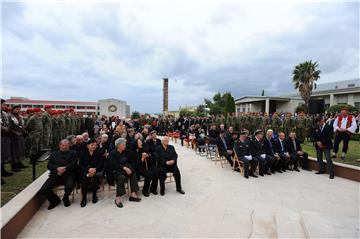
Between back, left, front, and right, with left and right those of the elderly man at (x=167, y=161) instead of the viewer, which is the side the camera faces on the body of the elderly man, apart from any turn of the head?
front

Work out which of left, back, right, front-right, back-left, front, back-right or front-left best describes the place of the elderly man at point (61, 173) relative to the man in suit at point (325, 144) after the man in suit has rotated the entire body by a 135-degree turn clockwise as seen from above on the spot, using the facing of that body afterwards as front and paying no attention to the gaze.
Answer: back-left

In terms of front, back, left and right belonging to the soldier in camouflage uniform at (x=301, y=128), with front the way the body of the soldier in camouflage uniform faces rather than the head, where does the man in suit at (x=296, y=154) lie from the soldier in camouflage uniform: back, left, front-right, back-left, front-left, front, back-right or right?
front-left

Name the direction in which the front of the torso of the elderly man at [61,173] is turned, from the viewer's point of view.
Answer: toward the camera

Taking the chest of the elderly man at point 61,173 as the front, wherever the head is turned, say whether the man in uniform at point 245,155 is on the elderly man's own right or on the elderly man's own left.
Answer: on the elderly man's own left

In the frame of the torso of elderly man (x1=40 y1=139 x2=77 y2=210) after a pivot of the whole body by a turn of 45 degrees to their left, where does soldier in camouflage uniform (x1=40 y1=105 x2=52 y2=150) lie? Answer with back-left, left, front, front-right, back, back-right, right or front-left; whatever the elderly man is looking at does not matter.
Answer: back-left

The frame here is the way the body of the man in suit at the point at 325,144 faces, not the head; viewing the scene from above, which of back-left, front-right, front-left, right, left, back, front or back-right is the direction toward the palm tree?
back-right

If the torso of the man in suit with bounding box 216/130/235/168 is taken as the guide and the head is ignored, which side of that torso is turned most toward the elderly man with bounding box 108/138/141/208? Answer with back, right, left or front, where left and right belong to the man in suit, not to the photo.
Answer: right

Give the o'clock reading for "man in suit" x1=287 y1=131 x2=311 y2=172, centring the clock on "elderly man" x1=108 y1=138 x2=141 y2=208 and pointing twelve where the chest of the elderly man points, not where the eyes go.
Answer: The man in suit is roughly at 10 o'clock from the elderly man.

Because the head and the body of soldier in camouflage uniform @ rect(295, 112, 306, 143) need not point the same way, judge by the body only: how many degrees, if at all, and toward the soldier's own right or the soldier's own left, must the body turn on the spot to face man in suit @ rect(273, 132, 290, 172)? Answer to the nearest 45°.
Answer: approximately 45° to the soldier's own left

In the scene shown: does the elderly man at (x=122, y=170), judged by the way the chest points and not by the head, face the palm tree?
no

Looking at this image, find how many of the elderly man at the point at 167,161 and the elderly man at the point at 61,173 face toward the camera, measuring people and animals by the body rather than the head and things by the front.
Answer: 2

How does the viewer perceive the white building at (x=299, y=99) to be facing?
facing the viewer and to the left of the viewer

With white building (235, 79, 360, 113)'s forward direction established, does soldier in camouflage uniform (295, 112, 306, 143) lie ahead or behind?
ahead
